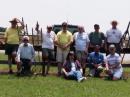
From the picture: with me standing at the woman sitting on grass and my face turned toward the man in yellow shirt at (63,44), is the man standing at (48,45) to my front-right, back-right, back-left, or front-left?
front-left

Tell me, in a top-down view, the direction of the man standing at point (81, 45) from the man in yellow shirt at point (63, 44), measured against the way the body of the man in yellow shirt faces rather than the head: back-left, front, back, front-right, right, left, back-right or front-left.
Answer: left

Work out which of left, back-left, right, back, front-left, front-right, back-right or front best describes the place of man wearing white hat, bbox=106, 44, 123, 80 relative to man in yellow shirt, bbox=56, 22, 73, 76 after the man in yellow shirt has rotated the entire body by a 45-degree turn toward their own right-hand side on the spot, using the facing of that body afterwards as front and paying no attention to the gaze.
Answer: back-left

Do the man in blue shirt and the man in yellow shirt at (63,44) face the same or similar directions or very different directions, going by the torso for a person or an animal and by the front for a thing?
same or similar directions

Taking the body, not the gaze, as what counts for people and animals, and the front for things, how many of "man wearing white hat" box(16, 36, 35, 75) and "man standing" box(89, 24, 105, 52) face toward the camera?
2

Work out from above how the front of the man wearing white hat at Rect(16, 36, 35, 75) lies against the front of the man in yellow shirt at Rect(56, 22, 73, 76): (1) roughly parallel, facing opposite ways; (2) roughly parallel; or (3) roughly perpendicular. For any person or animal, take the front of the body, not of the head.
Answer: roughly parallel

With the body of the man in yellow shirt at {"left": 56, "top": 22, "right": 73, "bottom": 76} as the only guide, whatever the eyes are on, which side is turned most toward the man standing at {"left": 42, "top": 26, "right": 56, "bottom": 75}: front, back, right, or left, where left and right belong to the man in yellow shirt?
right

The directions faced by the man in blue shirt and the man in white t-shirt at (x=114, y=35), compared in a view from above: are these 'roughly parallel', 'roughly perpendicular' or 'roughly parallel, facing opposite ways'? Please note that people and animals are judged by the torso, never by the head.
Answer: roughly parallel

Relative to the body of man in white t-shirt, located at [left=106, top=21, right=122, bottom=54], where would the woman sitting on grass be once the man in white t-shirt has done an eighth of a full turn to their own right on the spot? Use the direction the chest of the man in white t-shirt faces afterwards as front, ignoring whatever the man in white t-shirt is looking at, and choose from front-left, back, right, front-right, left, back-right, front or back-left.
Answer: front

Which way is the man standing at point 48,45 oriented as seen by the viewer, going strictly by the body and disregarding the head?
toward the camera

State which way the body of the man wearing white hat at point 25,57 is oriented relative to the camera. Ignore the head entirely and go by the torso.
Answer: toward the camera

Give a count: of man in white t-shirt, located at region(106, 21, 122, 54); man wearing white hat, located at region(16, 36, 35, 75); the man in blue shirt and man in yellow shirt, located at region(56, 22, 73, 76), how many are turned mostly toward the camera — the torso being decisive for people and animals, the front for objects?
4

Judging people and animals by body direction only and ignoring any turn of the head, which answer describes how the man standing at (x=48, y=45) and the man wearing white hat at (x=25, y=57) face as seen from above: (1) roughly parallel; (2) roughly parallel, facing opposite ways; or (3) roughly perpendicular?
roughly parallel
